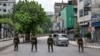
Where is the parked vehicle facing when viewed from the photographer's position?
facing the viewer and to the right of the viewer
